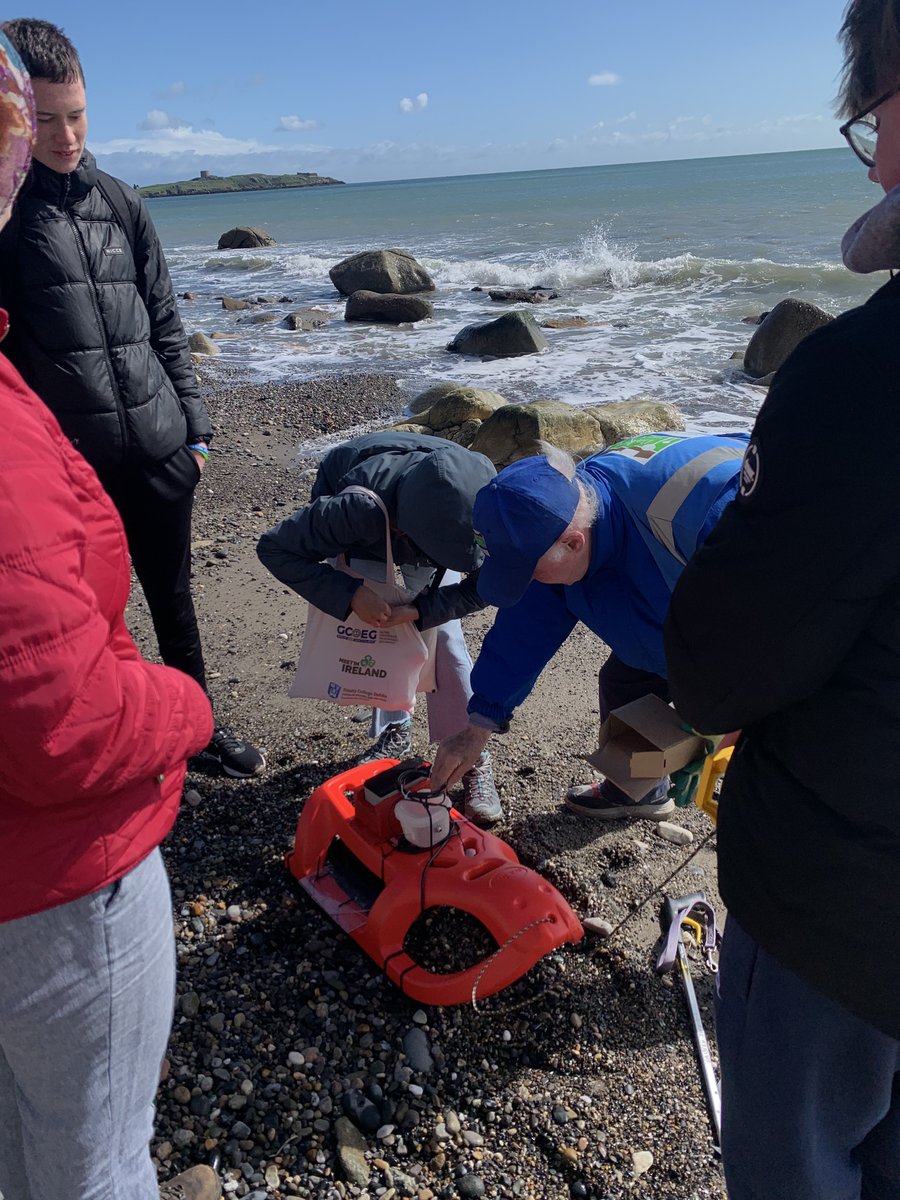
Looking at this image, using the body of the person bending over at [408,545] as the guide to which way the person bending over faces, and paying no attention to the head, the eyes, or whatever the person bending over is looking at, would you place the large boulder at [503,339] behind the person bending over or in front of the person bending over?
behind

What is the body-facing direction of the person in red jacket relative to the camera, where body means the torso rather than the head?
to the viewer's right

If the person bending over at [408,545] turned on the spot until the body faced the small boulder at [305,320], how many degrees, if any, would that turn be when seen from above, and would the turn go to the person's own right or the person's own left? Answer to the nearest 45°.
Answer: approximately 180°

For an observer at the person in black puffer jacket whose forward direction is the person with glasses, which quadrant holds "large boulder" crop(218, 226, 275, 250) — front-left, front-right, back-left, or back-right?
back-left

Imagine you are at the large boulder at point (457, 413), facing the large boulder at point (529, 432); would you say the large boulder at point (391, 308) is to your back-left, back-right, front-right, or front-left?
back-left

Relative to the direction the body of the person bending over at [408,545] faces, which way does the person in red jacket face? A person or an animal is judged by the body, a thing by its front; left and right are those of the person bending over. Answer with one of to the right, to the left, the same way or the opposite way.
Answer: to the left

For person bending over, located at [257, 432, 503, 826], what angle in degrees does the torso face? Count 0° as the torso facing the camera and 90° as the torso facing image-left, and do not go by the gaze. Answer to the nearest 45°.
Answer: approximately 0°

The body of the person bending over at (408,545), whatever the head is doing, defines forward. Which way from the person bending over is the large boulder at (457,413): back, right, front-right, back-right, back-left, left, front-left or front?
back

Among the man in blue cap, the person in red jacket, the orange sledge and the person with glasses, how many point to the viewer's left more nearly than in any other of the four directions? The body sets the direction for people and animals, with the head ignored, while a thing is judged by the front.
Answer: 2

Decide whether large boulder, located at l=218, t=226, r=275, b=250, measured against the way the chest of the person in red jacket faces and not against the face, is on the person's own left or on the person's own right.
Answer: on the person's own left

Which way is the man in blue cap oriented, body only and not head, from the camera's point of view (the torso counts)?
to the viewer's left

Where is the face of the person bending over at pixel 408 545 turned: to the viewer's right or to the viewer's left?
to the viewer's right
